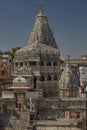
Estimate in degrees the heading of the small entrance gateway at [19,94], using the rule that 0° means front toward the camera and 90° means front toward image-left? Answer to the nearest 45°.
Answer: approximately 0°
